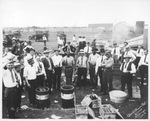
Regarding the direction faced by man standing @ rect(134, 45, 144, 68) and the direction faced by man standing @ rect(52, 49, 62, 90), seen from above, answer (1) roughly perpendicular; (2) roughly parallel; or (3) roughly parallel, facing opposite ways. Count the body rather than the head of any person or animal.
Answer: roughly parallel

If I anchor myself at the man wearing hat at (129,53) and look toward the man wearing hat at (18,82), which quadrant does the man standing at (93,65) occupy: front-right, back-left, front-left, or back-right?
front-right

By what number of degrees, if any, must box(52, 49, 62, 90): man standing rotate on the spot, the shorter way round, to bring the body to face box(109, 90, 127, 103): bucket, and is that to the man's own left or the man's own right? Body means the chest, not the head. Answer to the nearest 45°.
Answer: approximately 90° to the man's own left

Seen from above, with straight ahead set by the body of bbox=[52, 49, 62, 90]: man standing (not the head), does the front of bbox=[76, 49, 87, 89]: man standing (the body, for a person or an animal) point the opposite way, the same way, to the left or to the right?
the same way

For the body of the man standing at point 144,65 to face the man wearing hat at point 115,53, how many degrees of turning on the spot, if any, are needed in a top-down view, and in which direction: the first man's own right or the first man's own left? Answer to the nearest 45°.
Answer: approximately 135° to the first man's own right

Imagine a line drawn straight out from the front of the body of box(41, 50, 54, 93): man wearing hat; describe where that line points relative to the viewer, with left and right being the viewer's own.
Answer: facing the viewer and to the right of the viewer

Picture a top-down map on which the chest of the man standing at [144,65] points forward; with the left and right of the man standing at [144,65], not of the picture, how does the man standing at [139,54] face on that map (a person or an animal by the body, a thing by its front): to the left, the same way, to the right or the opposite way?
the same way

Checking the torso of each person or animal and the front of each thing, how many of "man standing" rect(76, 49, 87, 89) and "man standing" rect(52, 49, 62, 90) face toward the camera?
2

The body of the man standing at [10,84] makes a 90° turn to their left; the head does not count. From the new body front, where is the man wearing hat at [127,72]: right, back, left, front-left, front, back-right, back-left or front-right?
front-right

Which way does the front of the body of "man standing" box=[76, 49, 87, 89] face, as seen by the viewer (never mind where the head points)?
toward the camera

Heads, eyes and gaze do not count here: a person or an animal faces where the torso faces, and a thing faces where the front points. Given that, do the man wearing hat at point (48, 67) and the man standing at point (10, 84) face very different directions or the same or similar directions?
same or similar directions

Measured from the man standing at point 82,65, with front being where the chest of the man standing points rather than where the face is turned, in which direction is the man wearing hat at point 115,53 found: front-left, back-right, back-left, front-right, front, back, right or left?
left

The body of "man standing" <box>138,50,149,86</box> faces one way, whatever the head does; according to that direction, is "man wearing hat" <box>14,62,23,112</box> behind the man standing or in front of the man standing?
in front

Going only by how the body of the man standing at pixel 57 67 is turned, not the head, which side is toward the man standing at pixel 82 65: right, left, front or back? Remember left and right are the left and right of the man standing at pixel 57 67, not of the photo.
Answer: left
